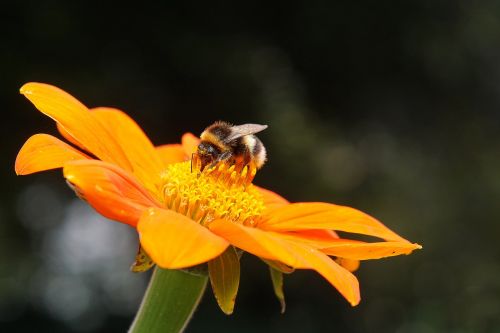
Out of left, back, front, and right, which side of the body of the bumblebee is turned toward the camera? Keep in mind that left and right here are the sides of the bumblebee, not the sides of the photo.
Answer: left
